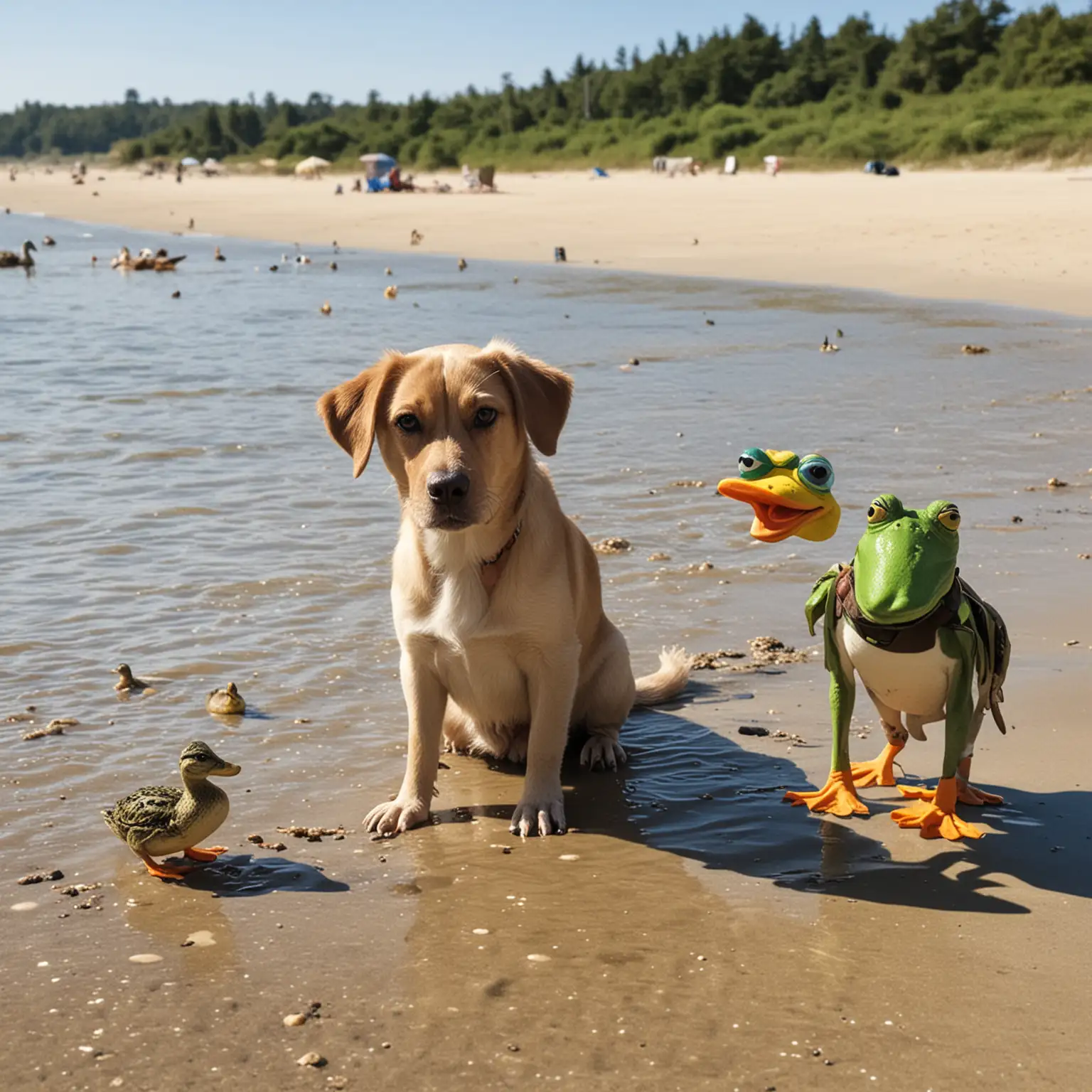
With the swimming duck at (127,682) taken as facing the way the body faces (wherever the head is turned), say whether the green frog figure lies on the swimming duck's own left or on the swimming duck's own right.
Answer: on the swimming duck's own left

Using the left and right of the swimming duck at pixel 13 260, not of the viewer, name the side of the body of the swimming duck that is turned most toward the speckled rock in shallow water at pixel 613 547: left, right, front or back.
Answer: right

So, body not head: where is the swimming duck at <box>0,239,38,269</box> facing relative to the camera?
to the viewer's right

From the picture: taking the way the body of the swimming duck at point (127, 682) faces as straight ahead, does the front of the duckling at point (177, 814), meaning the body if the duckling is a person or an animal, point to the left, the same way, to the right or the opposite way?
the opposite way

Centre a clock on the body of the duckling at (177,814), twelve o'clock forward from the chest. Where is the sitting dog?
The sitting dog is roughly at 11 o'clock from the duckling.

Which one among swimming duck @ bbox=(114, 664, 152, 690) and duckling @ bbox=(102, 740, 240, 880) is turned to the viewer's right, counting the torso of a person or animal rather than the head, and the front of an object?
the duckling

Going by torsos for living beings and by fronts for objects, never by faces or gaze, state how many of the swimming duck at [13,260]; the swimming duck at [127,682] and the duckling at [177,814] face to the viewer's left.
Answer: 1

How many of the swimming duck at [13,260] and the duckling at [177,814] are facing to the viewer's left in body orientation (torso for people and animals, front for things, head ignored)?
0

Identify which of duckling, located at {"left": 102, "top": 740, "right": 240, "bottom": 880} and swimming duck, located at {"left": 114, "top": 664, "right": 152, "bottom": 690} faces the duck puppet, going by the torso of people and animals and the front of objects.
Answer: the duckling

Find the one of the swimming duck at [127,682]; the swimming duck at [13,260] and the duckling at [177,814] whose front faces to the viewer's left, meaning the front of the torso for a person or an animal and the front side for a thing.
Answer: the swimming duck at [127,682]

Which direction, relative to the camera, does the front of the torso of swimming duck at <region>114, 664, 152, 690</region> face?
to the viewer's left

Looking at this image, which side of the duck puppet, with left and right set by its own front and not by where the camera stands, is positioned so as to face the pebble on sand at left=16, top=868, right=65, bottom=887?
front

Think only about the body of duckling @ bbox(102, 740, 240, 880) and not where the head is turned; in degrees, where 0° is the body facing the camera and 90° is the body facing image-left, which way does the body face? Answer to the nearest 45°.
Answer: approximately 270°
